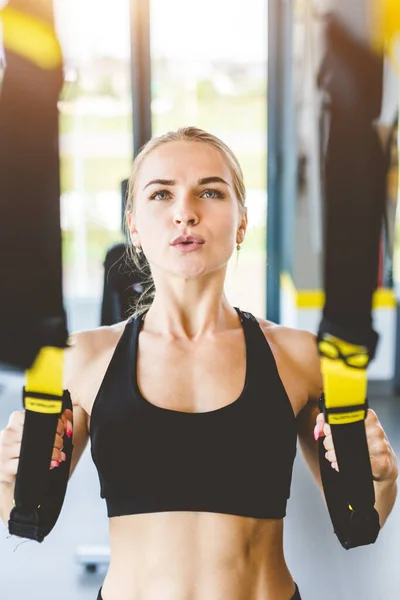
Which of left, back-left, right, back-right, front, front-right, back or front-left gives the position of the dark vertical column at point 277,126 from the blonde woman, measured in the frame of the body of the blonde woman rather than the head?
back

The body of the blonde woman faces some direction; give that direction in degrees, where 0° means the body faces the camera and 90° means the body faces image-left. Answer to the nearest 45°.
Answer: approximately 0°

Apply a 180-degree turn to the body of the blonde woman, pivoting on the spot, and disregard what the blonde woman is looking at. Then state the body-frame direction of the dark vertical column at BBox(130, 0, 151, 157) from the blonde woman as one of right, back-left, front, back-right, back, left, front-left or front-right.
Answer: front
